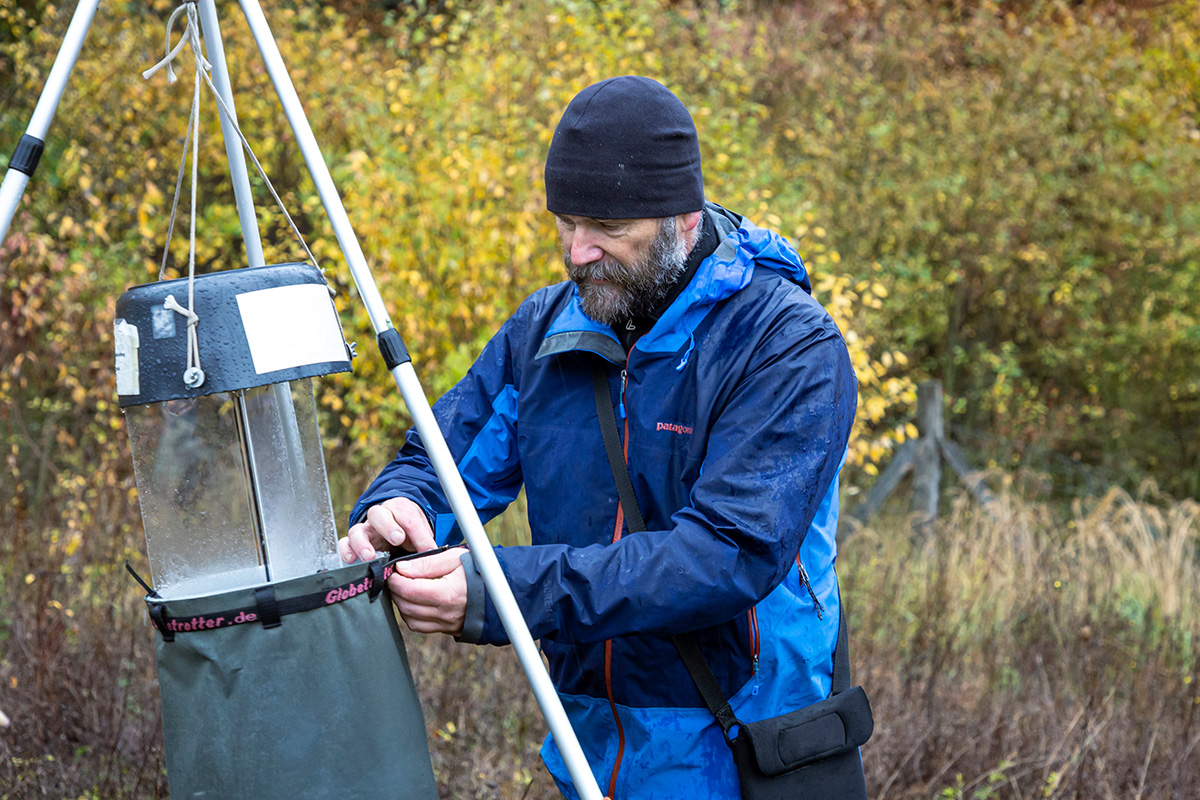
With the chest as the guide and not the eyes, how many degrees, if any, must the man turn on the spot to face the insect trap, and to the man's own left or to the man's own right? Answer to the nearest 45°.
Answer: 0° — they already face it

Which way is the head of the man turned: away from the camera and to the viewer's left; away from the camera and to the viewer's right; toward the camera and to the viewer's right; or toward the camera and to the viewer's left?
toward the camera and to the viewer's left
